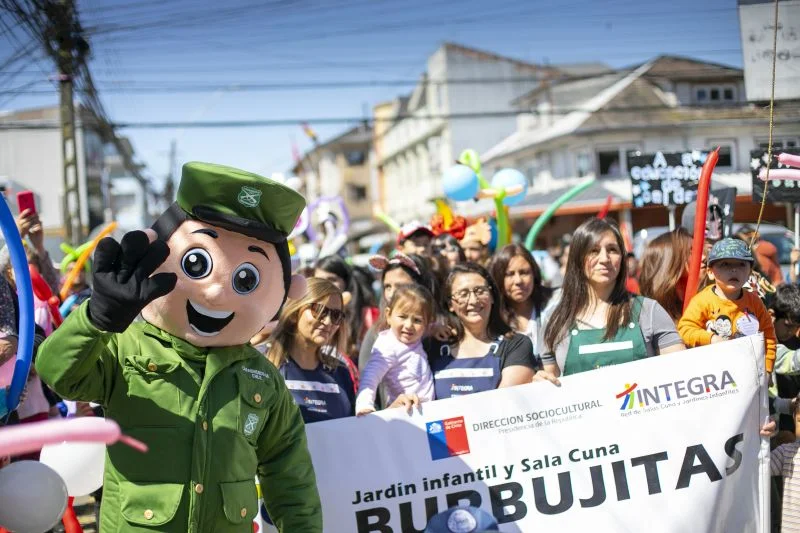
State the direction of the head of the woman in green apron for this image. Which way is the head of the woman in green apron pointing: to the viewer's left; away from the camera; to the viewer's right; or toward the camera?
toward the camera

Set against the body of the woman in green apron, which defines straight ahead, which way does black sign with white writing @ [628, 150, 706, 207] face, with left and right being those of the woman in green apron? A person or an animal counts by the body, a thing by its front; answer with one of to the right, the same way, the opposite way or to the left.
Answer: the same way

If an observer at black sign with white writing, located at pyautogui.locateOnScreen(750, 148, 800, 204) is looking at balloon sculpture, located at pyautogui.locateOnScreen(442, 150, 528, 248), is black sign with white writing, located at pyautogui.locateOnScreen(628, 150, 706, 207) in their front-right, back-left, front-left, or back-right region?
front-right

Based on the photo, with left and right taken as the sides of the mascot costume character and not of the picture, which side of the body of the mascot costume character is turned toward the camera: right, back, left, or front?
front

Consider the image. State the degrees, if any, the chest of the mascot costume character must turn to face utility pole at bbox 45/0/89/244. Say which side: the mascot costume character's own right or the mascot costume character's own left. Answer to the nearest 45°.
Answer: approximately 180°

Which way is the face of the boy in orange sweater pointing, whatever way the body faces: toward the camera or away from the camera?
toward the camera

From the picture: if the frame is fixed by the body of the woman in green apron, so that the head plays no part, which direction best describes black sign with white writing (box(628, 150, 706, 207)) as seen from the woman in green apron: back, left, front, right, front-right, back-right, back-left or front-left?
back

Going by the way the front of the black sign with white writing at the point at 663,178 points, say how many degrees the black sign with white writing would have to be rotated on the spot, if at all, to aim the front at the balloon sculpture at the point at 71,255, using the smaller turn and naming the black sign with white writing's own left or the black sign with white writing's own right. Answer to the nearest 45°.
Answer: approximately 45° to the black sign with white writing's own right

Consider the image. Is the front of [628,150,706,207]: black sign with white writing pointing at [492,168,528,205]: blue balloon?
no

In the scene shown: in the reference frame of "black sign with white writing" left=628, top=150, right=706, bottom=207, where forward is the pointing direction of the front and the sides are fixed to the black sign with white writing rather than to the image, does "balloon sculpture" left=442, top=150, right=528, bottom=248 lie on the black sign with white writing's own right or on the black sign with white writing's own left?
on the black sign with white writing's own right

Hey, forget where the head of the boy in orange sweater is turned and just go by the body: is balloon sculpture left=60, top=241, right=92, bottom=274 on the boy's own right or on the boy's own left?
on the boy's own right

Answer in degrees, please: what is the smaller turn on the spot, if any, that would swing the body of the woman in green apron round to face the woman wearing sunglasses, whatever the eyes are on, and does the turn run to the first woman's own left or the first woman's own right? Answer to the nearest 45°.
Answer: approximately 45° to the first woman's own right

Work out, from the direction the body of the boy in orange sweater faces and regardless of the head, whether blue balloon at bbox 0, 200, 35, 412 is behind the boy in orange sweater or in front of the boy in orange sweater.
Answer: in front

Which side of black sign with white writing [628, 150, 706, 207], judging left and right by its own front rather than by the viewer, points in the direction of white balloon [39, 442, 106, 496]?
front

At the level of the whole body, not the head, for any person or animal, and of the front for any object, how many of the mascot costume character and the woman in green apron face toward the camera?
2

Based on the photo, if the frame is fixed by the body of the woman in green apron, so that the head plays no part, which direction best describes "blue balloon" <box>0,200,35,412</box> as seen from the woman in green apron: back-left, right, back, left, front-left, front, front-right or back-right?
front-right

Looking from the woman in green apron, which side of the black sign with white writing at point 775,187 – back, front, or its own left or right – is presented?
front

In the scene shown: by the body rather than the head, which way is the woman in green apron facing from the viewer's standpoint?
toward the camera
